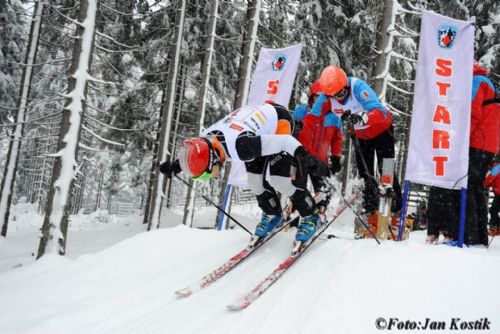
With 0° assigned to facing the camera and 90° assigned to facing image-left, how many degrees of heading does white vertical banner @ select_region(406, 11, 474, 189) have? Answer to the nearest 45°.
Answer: approximately 0°

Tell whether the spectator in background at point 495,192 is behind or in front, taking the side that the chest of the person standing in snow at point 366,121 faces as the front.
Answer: behind

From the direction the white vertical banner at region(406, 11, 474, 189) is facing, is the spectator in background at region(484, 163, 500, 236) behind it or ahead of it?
behind

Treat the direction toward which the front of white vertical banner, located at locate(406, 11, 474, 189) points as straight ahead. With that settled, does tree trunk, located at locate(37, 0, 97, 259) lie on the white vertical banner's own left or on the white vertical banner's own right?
on the white vertical banner's own right

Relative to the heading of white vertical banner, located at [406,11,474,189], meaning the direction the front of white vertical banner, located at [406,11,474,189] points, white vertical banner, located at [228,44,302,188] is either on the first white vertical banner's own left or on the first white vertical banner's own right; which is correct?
on the first white vertical banner's own right

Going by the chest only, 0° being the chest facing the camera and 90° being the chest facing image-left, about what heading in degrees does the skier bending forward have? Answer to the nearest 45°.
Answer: approximately 45°

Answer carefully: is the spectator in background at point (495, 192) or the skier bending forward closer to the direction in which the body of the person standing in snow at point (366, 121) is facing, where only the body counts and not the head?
the skier bending forward

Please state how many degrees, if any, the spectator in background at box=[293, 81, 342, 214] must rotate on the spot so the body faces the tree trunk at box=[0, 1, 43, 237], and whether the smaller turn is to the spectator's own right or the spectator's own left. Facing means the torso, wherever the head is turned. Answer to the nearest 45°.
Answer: approximately 90° to the spectator's own right
